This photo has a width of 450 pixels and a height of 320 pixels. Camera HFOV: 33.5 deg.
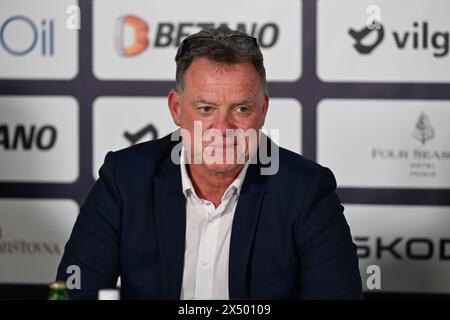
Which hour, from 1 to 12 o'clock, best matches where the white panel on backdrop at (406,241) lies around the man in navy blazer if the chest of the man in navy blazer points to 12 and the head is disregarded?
The white panel on backdrop is roughly at 7 o'clock from the man in navy blazer.

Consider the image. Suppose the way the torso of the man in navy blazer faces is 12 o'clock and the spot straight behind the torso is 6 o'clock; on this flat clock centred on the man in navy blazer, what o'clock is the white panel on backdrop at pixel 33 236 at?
The white panel on backdrop is roughly at 5 o'clock from the man in navy blazer.

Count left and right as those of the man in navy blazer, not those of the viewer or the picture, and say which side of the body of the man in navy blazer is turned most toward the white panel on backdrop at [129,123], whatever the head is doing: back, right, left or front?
back

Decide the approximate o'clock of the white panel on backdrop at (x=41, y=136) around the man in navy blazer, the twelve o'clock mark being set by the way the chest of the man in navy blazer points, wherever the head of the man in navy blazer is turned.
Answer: The white panel on backdrop is roughly at 5 o'clock from the man in navy blazer.

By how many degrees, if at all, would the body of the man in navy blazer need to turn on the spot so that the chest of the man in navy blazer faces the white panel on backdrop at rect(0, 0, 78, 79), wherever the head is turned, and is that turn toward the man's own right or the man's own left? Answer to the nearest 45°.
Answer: approximately 135° to the man's own right

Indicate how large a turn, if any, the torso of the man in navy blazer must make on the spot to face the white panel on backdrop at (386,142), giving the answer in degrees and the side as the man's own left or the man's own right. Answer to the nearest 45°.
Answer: approximately 135° to the man's own left

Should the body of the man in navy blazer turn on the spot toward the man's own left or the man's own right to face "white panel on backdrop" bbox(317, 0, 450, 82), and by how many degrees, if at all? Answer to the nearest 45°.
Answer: approximately 135° to the man's own left

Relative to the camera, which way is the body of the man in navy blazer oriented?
toward the camera

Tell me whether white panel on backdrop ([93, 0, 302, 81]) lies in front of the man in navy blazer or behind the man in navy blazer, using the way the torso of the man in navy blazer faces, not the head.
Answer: behind

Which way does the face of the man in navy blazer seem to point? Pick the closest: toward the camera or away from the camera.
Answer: toward the camera
